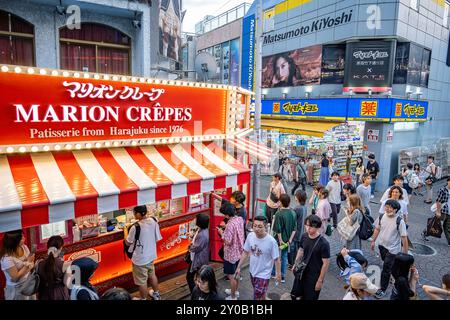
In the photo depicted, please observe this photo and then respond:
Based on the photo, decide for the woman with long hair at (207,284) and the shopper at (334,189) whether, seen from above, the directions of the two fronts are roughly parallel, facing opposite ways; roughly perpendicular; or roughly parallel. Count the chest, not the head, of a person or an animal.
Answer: roughly parallel

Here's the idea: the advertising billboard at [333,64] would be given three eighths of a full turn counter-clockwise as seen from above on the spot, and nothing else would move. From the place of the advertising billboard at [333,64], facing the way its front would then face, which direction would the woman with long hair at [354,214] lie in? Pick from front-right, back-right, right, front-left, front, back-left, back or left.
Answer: back-right

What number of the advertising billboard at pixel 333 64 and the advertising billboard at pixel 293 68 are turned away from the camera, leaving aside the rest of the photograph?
0

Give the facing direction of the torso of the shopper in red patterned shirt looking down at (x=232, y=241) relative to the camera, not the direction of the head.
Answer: to the viewer's left

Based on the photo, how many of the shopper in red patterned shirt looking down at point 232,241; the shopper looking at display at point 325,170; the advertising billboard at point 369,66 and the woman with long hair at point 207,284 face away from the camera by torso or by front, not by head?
1

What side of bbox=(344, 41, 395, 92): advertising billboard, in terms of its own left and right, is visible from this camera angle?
front

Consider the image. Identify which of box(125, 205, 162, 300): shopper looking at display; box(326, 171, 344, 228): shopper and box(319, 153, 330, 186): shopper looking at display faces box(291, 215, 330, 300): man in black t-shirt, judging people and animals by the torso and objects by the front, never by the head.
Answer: box(326, 171, 344, 228): shopper

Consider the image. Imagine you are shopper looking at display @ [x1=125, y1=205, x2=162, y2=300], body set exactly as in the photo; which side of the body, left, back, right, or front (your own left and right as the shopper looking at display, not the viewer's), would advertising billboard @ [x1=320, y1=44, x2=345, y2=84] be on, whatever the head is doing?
right

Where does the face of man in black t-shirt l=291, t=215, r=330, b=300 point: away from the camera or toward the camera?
toward the camera

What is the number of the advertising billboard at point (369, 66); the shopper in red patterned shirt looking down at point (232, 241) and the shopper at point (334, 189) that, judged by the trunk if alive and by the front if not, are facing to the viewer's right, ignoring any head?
0

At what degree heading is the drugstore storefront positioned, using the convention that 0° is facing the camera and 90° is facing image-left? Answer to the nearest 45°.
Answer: approximately 45°

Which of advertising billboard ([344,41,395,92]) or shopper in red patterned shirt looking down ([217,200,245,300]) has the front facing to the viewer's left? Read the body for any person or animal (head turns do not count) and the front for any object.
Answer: the shopper in red patterned shirt looking down
